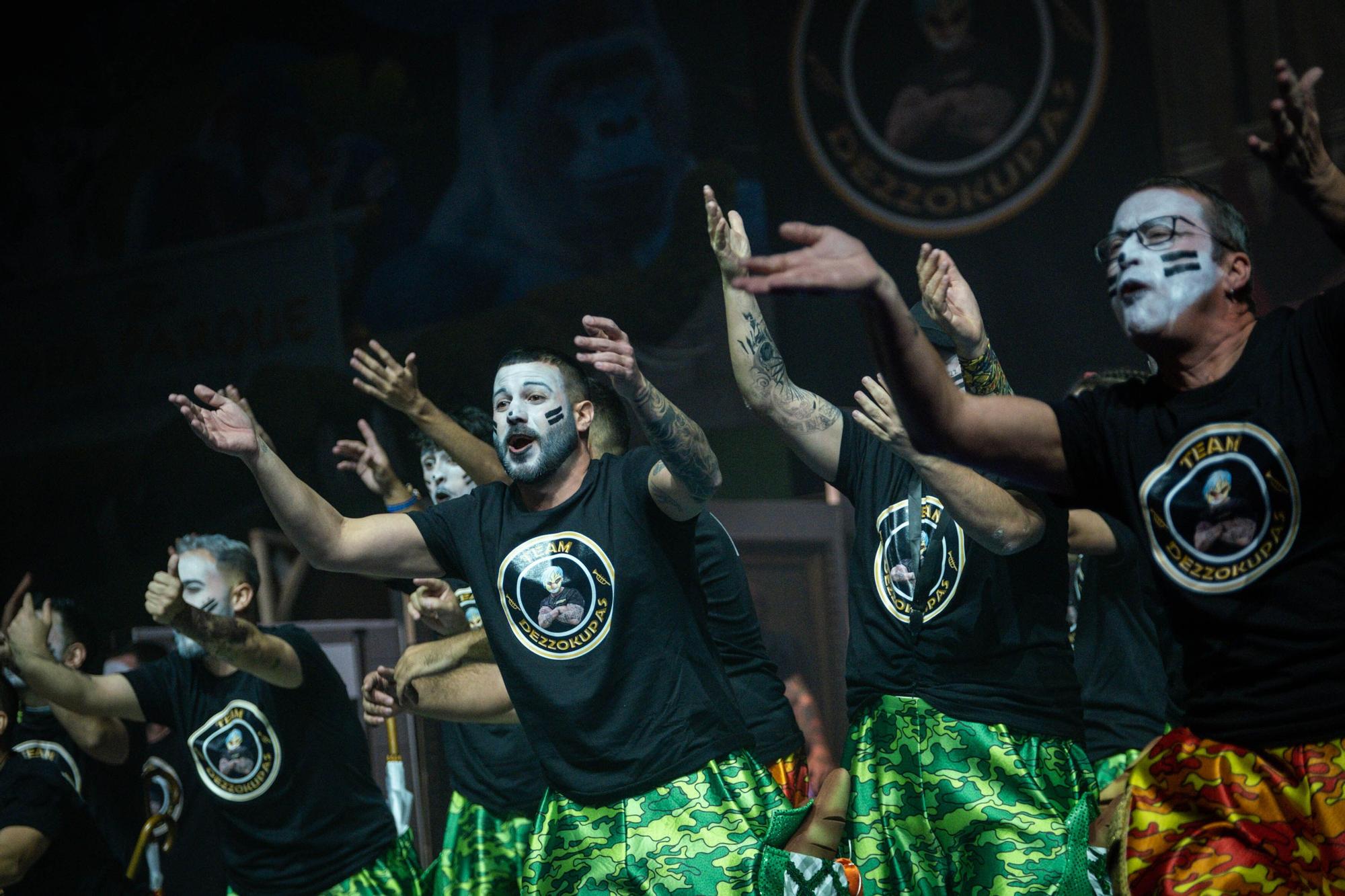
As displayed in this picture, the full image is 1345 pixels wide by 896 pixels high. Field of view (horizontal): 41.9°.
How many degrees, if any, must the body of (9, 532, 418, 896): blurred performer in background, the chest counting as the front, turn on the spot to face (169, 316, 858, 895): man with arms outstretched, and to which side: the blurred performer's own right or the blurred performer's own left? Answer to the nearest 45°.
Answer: approximately 45° to the blurred performer's own left

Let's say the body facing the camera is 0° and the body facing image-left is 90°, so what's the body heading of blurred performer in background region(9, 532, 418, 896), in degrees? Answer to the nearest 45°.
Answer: approximately 45°

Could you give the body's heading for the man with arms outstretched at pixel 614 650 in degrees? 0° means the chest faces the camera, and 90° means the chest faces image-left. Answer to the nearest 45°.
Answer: approximately 45°

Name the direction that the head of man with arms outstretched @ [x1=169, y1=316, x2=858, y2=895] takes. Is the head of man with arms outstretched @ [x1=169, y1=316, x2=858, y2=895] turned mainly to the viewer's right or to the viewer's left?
to the viewer's left

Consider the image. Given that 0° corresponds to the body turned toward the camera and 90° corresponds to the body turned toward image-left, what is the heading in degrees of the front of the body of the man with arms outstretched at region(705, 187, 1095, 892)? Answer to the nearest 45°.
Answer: approximately 45°

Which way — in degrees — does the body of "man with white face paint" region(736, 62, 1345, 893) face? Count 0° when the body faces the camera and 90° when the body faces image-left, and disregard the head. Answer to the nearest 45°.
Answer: approximately 45°

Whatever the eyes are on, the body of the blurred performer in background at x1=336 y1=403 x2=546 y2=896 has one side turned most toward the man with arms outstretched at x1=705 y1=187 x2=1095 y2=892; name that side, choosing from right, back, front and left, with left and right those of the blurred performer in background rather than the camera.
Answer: left

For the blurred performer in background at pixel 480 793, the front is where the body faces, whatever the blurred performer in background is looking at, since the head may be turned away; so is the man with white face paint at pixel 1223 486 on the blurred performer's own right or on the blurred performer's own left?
on the blurred performer's own left

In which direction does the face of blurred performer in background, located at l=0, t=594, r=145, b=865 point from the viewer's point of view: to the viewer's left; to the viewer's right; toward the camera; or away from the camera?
to the viewer's left
